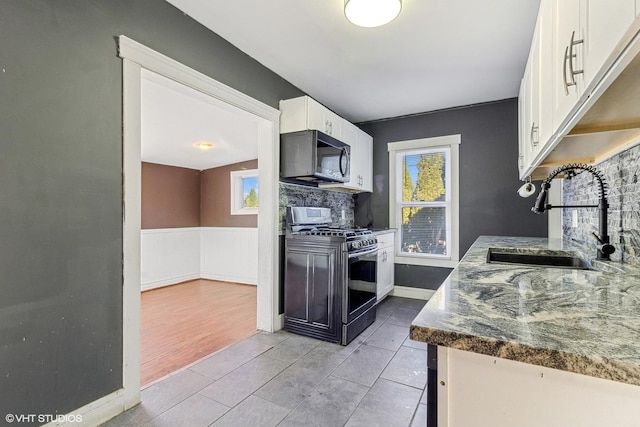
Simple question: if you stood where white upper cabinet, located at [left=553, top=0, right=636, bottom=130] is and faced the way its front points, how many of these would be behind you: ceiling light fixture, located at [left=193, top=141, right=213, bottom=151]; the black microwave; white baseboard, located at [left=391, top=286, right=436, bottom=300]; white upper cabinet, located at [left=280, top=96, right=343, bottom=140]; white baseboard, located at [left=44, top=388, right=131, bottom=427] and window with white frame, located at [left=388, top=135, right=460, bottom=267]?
0

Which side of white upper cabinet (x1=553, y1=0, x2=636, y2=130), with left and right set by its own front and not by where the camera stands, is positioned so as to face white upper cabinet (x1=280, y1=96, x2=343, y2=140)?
front

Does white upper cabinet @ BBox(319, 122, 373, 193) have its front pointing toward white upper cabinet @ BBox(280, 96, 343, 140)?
no

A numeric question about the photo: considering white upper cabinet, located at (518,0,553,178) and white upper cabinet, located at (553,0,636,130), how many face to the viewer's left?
2

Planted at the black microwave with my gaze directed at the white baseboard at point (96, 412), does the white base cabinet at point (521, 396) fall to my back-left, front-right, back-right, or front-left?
front-left

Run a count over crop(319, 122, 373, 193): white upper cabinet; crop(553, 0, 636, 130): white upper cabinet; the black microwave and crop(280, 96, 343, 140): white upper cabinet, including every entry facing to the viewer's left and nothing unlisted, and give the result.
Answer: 1

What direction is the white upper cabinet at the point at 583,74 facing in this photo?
to the viewer's left

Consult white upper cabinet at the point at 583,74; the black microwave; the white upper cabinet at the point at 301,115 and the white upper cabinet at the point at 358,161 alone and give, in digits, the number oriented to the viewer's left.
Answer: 1

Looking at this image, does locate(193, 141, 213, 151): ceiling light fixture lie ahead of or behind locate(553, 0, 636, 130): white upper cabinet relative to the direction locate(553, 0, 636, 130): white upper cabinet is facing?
ahead

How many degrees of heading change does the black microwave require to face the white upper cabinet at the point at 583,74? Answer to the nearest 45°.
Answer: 0° — it already faces it

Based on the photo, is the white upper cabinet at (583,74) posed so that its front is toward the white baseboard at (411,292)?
no

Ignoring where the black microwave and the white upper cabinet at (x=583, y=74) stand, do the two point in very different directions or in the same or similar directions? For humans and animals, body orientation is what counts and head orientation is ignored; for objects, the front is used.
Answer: very different directions

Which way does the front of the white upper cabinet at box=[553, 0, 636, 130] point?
to the viewer's left

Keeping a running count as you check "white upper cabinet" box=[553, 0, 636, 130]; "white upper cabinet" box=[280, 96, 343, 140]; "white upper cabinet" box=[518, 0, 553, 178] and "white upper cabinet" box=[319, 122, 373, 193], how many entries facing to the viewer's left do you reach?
2

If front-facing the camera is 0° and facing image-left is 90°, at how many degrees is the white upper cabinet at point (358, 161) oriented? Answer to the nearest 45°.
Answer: approximately 315°

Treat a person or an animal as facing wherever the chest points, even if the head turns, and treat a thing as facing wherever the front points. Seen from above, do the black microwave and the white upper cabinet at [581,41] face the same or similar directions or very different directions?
very different directions

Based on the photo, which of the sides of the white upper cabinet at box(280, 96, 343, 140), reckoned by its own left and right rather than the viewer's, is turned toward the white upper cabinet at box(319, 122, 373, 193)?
left

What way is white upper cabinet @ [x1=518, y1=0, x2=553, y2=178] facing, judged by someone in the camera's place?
facing to the left of the viewer
